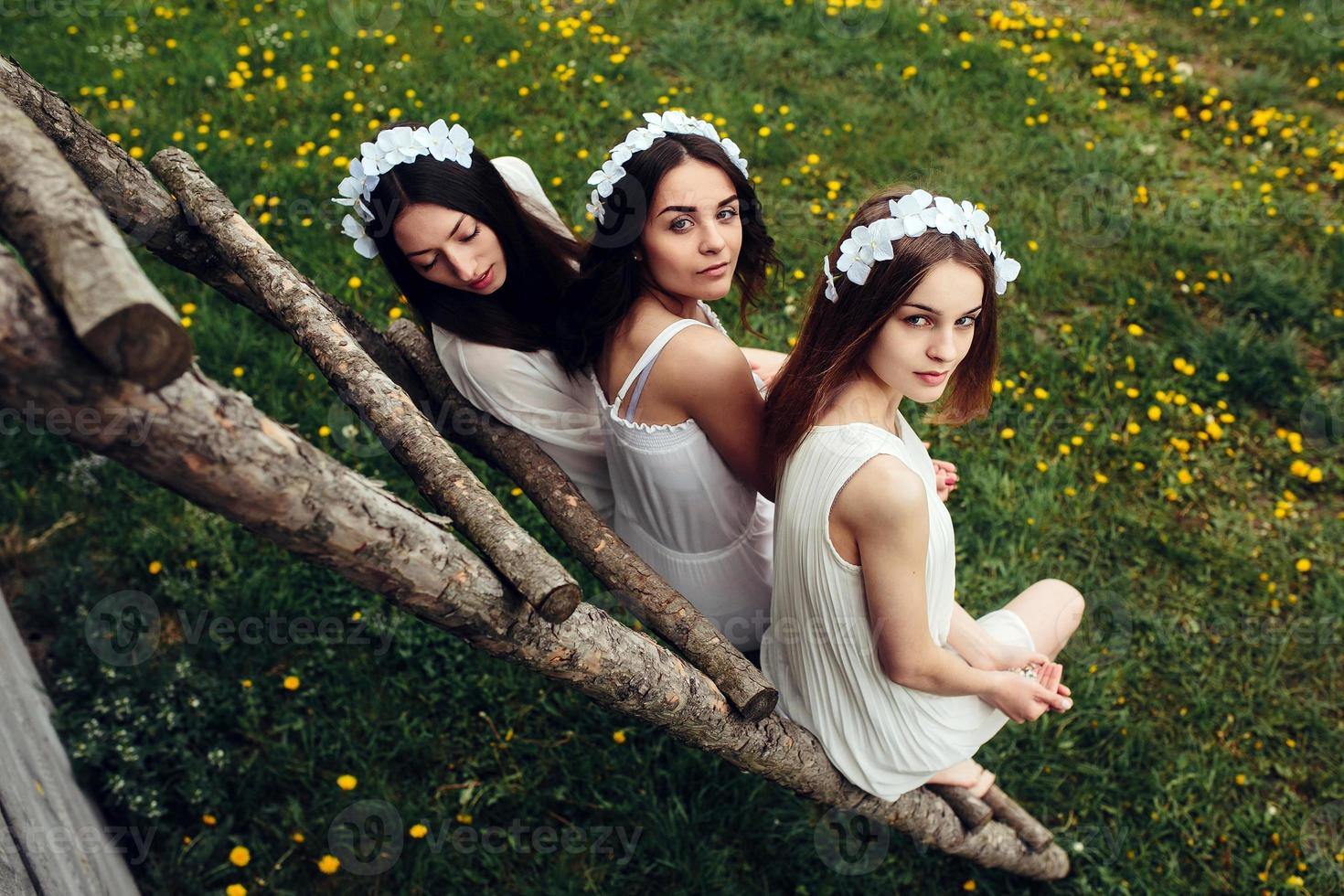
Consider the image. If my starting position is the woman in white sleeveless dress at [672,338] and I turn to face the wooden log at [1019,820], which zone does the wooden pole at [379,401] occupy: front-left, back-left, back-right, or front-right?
back-right

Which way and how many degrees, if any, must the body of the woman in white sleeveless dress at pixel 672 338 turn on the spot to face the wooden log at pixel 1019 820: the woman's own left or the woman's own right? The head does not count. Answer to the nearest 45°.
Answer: approximately 45° to the woman's own right

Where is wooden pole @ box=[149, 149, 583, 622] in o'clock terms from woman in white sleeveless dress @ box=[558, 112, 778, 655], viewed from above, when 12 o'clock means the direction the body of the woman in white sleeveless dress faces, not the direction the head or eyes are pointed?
The wooden pole is roughly at 6 o'clock from the woman in white sleeveless dress.

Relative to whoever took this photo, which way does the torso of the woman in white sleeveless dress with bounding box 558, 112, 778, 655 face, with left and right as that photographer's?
facing away from the viewer and to the right of the viewer

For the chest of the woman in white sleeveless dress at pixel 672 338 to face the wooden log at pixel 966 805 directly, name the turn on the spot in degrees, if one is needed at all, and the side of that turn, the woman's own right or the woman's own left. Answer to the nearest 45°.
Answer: approximately 45° to the woman's own right

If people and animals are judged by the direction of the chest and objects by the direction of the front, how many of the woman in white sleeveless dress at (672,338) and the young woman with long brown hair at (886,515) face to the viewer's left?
0

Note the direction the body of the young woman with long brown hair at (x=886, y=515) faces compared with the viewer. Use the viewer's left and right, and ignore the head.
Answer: facing to the right of the viewer
